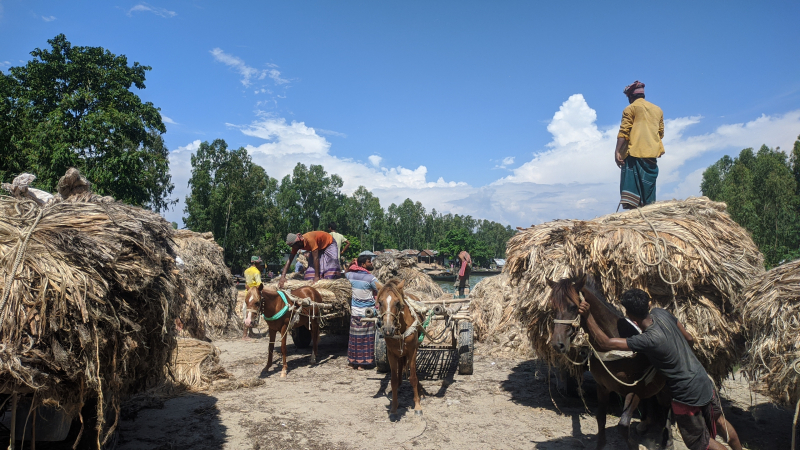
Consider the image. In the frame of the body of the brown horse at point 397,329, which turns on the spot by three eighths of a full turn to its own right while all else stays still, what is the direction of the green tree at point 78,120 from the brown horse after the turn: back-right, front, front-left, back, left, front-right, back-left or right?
front

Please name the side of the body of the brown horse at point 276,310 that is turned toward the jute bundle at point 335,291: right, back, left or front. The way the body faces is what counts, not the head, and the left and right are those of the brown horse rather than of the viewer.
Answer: back

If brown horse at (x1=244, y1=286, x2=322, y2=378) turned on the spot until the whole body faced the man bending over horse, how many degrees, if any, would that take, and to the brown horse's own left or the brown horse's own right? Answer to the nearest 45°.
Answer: approximately 90° to the brown horse's own left

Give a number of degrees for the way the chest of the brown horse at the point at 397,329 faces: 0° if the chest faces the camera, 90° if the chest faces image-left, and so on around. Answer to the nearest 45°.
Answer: approximately 0°

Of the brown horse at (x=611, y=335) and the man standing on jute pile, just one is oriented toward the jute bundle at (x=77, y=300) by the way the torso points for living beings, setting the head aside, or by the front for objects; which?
the brown horse

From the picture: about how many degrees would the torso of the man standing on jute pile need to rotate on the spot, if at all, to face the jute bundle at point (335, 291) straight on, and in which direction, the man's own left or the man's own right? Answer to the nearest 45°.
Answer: approximately 45° to the man's own left

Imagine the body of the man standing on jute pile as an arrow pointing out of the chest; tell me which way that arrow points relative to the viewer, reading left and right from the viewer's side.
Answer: facing away from the viewer and to the left of the viewer

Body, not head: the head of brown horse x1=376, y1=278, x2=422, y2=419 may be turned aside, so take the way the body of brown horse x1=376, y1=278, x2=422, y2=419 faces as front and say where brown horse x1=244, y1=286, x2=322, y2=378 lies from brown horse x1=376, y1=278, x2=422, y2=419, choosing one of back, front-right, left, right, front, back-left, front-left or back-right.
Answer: back-right
